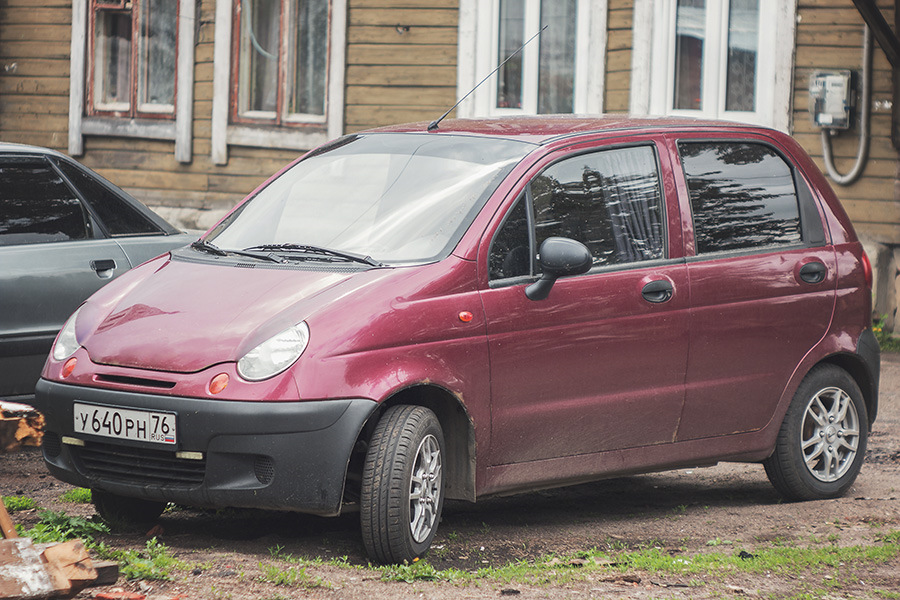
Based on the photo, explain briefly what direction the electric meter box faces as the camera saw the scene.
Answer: facing the viewer

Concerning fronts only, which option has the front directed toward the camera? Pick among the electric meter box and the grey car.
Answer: the electric meter box

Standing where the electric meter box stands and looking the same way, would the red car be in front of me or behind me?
in front

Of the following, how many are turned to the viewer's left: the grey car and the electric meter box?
1

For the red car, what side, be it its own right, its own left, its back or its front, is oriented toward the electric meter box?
back

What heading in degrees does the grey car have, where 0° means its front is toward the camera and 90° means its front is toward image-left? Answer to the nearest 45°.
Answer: approximately 90°

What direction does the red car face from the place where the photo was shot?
facing the viewer and to the left of the viewer

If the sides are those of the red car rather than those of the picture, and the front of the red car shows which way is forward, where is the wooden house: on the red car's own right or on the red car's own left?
on the red car's own right
